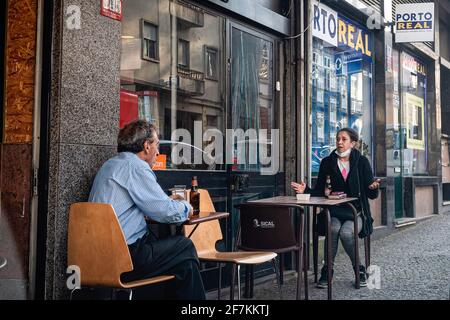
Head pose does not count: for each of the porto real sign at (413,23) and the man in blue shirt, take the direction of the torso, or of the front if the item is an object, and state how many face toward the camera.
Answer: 1

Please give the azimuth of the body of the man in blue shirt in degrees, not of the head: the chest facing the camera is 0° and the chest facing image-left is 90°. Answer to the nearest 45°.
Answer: approximately 225°

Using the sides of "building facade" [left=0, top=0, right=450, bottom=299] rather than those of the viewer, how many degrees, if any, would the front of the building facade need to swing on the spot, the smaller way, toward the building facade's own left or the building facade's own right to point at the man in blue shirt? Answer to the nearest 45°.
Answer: approximately 45° to the building facade's own right

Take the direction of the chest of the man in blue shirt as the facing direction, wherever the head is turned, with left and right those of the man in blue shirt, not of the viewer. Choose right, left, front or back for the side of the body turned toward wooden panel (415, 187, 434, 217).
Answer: front

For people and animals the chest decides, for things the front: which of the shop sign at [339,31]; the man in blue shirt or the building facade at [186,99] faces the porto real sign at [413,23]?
the man in blue shirt

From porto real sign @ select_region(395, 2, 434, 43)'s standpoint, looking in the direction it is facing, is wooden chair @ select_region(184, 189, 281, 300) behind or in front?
in front

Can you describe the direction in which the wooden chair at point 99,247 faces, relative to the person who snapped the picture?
facing away from the viewer and to the right of the viewer

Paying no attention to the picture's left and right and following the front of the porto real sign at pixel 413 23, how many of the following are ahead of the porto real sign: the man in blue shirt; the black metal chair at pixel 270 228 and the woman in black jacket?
3

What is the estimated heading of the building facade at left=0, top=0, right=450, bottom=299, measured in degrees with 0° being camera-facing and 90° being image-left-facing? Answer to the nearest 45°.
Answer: approximately 315°
